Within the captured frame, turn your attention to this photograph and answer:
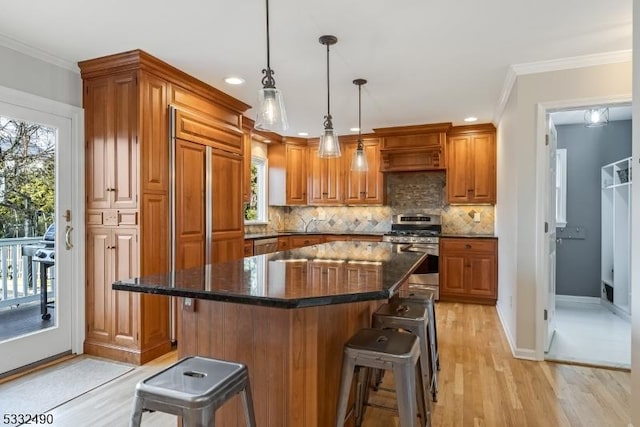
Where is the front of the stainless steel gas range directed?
toward the camera

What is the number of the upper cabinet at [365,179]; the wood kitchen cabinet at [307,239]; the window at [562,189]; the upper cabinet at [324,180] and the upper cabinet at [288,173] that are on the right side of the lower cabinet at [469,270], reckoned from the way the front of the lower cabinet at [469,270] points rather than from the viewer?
4

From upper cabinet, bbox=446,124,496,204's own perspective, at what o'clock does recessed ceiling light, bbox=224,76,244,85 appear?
The recessed ceiling light is roughly at 1 o'clock from the upper cabinet.

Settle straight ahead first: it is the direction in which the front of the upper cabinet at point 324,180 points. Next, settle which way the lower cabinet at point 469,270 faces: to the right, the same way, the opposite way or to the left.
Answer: the same way

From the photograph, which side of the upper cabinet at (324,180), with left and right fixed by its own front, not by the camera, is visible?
front

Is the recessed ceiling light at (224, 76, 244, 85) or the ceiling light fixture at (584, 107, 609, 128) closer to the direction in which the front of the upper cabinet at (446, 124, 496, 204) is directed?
the recessed ceiling light

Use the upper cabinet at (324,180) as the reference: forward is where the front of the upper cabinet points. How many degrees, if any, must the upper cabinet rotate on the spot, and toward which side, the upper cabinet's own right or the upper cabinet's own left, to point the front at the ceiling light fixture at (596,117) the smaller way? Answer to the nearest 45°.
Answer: approximately 90° to the upper cabinet's own left

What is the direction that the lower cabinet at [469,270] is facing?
toward the camera

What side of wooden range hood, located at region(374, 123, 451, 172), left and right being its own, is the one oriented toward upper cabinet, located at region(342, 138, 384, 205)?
right

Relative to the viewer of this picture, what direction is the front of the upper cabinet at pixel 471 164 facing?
facing the viewer

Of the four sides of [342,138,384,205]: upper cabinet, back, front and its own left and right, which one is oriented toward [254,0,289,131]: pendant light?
front

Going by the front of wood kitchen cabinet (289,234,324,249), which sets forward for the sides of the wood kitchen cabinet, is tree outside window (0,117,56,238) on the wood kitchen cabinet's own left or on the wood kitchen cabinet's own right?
on the wood kitchen cabinet's own right

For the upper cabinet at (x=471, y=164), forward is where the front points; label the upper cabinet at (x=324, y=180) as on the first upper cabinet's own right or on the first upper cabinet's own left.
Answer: on the first upper cabinet's own right

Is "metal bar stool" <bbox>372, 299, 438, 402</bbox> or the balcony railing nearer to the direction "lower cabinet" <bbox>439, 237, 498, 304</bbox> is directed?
the metal bar stool

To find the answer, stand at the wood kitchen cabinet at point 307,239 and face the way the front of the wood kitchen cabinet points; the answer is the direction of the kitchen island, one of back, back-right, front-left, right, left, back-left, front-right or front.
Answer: front-right

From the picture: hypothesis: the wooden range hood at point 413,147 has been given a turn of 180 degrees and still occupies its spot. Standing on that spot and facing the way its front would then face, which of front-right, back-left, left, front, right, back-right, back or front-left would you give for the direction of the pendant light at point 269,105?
back

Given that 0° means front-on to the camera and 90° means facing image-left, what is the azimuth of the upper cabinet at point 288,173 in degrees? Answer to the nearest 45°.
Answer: approximately 315°
